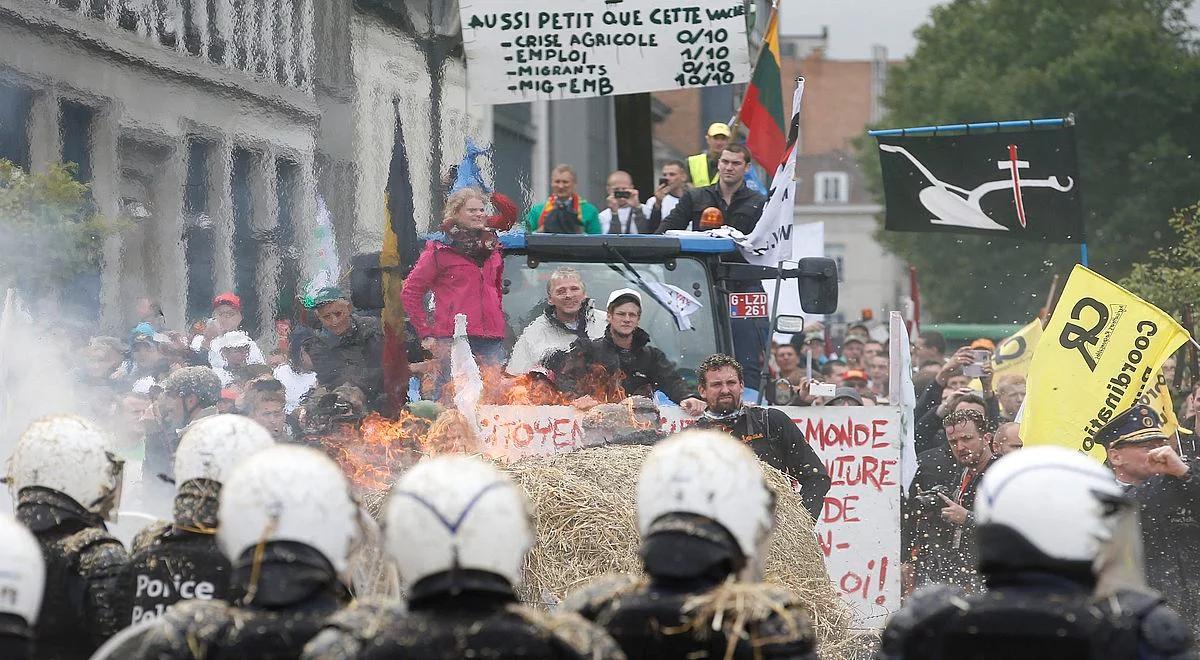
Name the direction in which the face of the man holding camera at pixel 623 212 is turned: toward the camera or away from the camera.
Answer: toward the camera

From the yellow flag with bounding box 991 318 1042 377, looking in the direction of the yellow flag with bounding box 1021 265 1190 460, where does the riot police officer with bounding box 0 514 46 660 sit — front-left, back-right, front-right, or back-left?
front-right

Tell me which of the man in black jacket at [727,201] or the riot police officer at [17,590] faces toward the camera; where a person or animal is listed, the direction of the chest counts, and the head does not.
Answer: the man in black jacket

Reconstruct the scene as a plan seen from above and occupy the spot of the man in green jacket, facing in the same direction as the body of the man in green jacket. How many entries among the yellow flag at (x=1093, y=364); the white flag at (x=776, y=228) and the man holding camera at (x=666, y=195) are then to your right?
0

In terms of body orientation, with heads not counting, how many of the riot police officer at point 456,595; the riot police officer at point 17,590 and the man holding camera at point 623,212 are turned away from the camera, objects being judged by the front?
2

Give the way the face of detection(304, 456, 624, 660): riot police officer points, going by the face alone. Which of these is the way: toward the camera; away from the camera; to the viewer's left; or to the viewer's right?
away from the camera

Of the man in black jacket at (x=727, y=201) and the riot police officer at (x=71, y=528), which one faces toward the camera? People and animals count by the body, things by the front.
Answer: the man in black jacket

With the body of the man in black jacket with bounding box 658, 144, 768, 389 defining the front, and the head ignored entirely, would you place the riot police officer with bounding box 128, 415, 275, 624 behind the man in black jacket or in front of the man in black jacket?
in front

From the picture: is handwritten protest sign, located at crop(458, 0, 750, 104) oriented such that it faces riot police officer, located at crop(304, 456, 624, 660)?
yes

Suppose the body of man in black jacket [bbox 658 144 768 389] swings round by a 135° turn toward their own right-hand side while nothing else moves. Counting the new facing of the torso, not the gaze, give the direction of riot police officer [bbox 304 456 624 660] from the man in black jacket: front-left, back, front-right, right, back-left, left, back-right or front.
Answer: back-left

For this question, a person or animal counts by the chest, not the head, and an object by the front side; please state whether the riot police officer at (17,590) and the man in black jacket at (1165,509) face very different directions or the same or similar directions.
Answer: very different directions

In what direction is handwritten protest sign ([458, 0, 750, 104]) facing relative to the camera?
toward the camera

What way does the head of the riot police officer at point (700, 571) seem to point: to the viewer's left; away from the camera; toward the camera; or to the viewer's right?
away from the camera

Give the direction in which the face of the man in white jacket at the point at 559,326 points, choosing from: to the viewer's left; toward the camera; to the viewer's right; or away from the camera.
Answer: toward the camera

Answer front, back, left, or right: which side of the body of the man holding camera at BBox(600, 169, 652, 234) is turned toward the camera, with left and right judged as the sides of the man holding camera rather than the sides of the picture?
front

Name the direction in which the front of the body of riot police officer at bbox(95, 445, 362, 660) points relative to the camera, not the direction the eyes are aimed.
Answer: away from the camera
